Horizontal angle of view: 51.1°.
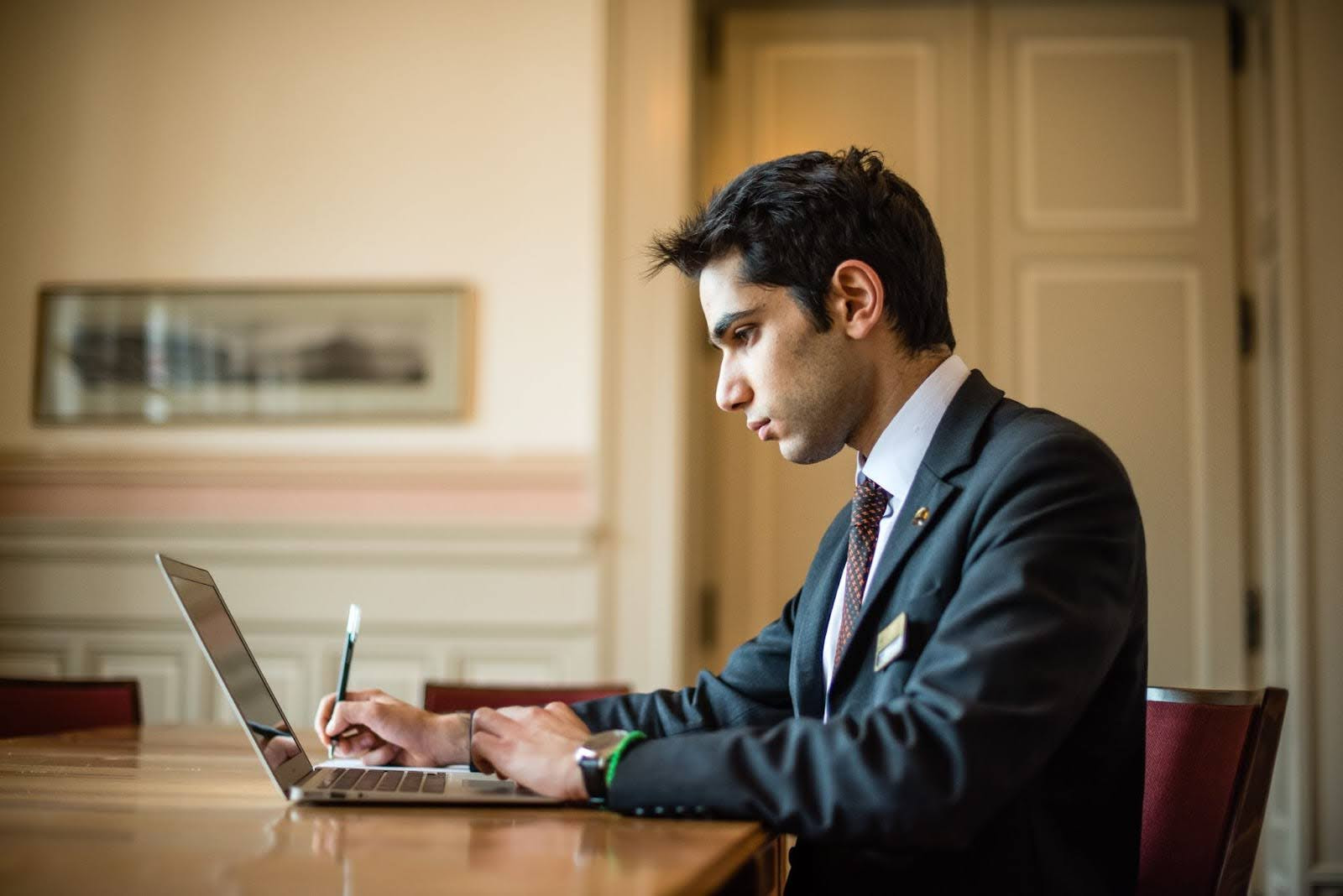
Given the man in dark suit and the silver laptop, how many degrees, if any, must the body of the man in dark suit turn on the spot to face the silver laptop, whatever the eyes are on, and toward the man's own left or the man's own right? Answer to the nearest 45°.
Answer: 0° — they already face it

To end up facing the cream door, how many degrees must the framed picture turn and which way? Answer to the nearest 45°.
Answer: approximately 90° to its left

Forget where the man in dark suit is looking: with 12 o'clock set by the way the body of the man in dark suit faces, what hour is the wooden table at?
The wooden table is roughly at 11 o'clock from the man in dark suit.

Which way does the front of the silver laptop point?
to the viewer's right

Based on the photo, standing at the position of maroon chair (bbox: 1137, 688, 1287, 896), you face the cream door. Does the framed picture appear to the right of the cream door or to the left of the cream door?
left

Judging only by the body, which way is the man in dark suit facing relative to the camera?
to the viewer's left

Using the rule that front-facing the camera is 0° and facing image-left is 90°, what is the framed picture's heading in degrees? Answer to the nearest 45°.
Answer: approximately 0°

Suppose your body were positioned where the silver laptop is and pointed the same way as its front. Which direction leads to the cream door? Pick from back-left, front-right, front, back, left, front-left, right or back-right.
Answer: front-left

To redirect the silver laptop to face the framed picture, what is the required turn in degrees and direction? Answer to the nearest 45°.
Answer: approximately 90° to its left

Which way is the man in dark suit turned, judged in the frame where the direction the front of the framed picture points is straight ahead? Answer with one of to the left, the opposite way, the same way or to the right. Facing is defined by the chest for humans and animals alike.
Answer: to the right

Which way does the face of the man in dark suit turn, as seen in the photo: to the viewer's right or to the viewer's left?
to the viewer's left

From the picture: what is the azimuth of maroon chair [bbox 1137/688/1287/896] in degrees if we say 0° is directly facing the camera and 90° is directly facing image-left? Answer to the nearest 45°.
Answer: approximately 45°
